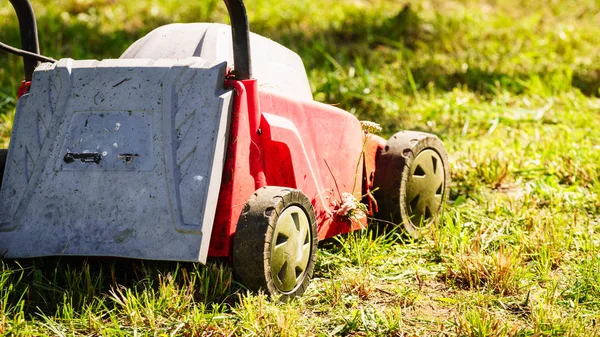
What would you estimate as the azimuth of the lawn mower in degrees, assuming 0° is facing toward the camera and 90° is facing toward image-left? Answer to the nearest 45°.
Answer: approximately 225°
